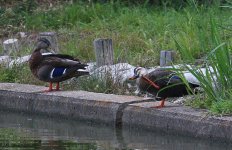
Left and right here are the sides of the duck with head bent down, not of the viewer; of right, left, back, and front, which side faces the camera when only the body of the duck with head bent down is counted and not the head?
left

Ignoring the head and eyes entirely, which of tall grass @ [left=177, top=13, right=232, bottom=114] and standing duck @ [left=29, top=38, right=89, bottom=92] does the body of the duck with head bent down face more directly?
the standing duck
